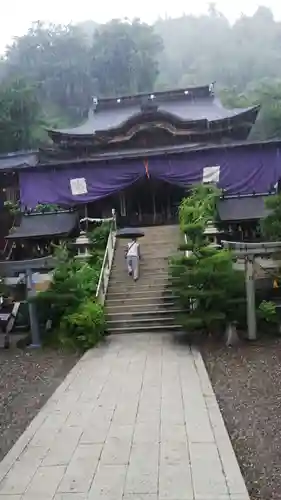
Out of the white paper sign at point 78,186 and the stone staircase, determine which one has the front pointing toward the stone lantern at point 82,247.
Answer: the white paper sign

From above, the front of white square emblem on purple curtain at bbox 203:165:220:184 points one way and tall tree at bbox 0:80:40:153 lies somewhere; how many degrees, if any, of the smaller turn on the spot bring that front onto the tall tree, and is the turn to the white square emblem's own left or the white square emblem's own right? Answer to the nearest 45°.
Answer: approximately 135° to the white square emblem's own right

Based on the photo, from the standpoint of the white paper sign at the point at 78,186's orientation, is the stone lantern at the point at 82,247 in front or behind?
in front

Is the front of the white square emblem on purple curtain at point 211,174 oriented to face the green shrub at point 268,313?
yes

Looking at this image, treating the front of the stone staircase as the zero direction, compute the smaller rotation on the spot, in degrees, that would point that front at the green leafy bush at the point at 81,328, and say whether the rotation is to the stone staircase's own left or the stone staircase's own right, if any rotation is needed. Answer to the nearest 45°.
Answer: approximately 45° to the stone staircase's own right

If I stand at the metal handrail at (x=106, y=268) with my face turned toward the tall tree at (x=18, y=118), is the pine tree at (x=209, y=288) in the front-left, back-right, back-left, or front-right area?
back-right

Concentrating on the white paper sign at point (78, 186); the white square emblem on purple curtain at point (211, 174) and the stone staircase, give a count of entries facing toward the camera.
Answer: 3

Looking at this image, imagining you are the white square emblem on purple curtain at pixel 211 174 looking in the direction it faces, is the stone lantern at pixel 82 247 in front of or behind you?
in front

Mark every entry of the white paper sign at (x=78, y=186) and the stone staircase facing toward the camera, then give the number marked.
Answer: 2

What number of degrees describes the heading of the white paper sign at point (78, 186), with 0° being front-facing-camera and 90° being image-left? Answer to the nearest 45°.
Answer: approximately 0°

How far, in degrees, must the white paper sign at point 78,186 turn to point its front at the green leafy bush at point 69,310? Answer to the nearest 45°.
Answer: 0° — it already faces it

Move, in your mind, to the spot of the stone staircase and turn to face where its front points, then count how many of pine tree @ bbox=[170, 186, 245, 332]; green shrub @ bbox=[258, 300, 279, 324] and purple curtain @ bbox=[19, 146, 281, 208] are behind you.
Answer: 1

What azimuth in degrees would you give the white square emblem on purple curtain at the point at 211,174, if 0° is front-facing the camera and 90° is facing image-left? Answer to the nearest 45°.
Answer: approximately 0°

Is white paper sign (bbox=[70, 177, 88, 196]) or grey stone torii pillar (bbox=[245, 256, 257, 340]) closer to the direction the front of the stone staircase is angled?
the grey stone torii pillar
